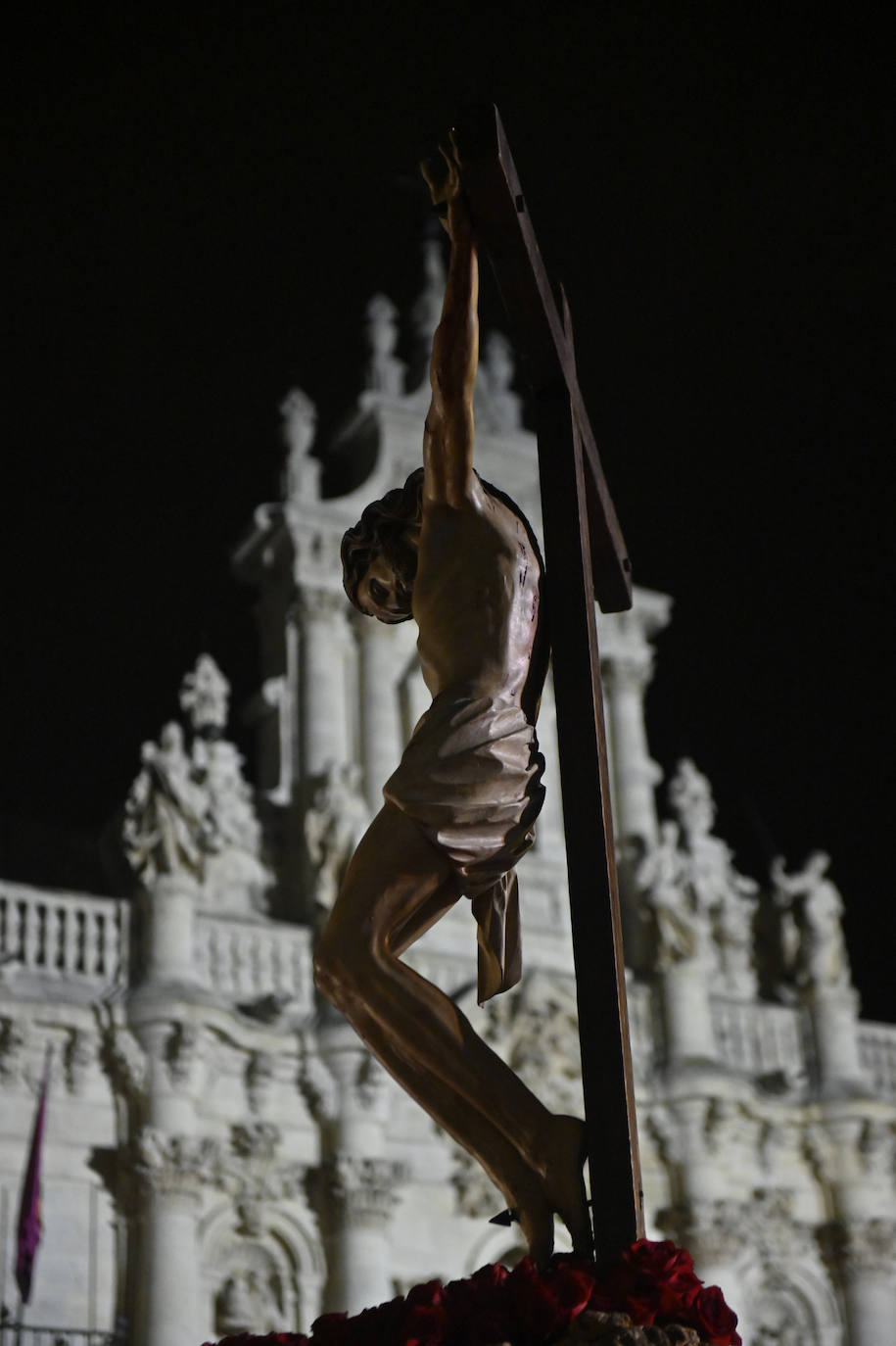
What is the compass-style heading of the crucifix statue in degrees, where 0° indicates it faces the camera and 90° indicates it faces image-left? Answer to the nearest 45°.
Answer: approximately 90°

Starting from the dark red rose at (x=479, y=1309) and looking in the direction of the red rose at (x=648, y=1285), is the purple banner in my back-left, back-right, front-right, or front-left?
back-left

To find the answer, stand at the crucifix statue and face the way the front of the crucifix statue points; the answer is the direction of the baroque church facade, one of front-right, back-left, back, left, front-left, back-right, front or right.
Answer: right

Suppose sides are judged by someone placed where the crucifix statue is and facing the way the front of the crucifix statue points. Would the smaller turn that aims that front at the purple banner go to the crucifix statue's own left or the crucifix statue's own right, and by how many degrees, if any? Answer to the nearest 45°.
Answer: approximately 90° to the crucifix statue's own right
